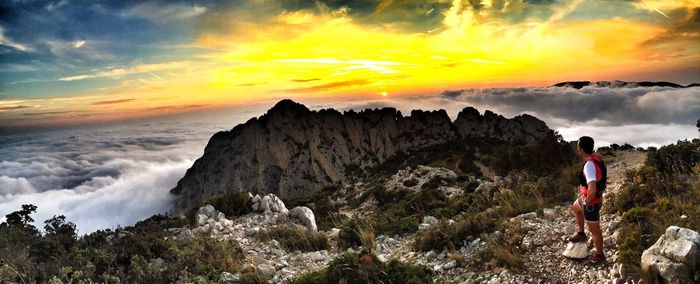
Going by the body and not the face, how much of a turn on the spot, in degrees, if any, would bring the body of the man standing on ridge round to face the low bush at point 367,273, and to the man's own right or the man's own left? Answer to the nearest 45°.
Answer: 0° — they already face it

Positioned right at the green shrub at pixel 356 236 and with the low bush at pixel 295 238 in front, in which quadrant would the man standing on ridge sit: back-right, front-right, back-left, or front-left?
back-left

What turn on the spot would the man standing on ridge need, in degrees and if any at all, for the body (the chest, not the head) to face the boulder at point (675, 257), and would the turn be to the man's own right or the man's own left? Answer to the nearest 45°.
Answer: approximately 135° to the man's own left

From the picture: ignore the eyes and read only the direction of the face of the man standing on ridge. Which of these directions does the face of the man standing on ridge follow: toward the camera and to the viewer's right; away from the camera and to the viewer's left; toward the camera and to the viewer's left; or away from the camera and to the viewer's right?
away from the camera and to the viewer's left

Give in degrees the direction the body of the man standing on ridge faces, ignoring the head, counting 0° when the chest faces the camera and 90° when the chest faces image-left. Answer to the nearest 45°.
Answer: approximately 90°
